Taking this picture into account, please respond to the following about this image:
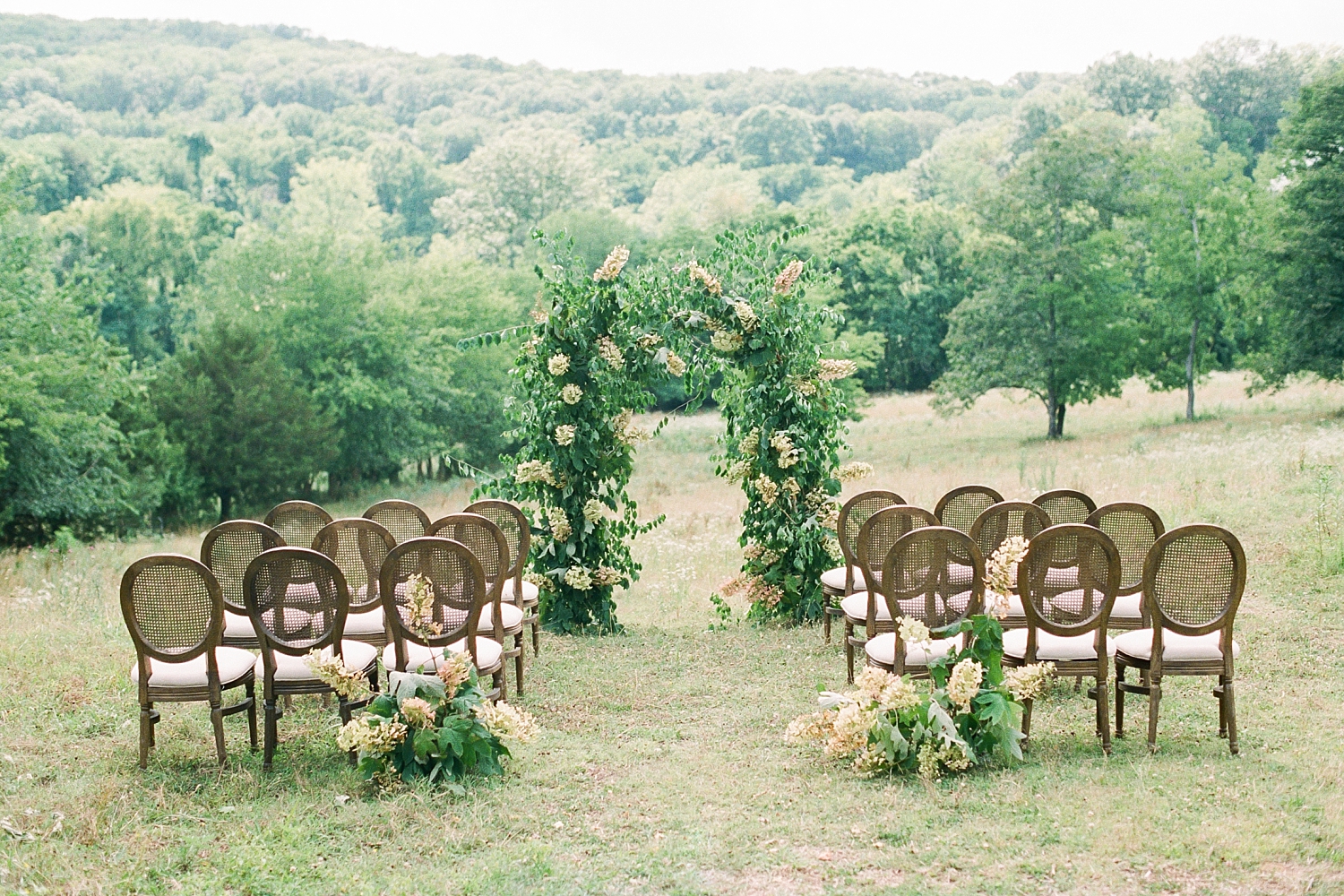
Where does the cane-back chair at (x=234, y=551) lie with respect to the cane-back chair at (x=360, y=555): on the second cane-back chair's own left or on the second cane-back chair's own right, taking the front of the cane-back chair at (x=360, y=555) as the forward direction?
on the second cane-back chair's own left

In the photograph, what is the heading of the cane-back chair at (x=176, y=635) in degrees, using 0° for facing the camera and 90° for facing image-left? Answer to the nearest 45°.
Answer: approximately 180°

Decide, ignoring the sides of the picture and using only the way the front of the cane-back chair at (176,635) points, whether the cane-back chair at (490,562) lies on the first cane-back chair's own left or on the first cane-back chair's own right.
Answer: on the first cane-back chair's own right

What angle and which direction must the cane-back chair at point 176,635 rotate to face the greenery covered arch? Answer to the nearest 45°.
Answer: approximately 45° to its right

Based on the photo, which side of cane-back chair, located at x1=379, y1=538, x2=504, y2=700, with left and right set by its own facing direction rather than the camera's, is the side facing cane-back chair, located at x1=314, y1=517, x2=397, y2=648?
front

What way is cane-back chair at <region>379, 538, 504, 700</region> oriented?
away from the camera

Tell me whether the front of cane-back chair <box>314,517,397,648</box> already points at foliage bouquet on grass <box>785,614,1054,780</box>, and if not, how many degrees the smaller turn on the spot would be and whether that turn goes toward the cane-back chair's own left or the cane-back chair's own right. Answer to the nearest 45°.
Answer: approximately 135° to the cane-back chair's own right

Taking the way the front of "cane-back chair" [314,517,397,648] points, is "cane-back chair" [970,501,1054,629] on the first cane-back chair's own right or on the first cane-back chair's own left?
on the first cane-back chair's own right

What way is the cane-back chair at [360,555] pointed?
away from the camera
